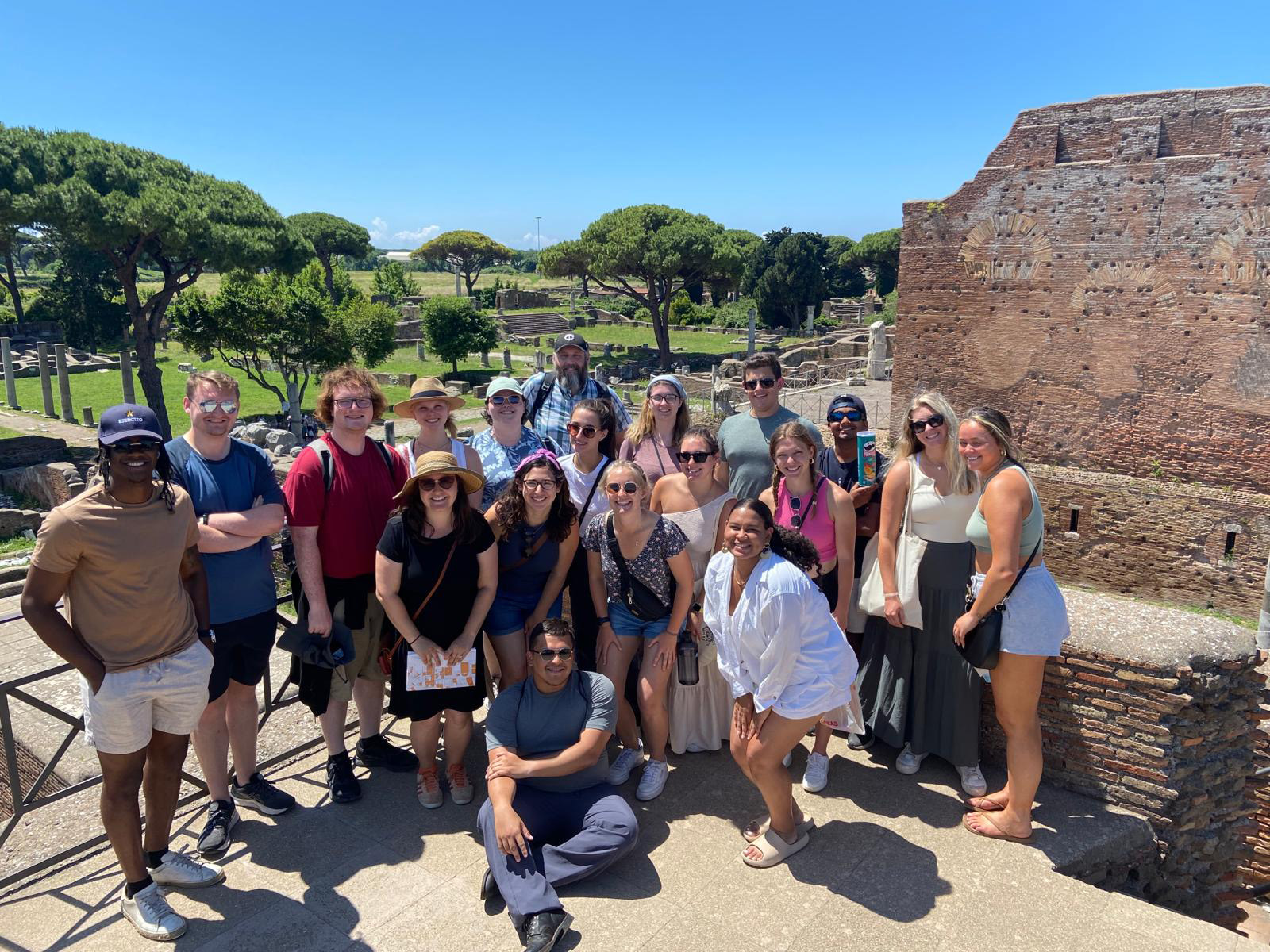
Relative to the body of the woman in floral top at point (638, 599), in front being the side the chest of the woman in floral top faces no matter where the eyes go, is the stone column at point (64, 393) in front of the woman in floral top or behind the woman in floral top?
behind

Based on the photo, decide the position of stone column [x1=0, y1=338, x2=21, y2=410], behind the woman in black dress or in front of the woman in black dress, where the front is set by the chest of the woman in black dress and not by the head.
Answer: behind

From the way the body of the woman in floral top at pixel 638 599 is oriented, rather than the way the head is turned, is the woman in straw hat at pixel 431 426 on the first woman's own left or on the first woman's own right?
on the first woman's own right

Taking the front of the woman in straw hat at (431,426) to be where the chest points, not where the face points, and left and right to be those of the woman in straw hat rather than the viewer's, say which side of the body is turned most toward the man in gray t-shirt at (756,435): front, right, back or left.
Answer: left

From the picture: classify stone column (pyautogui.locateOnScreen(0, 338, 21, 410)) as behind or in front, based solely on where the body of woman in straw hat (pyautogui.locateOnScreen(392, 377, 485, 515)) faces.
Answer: behind

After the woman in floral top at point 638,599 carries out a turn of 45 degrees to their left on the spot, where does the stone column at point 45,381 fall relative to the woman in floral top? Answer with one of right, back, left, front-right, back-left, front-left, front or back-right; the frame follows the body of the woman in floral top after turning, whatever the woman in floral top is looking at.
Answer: back

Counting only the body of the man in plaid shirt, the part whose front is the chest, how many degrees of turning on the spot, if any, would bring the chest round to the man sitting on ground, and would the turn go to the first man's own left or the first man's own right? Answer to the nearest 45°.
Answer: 0° — they already face them

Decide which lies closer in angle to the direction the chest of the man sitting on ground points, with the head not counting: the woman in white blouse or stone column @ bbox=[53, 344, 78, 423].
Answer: the woman in white blouse

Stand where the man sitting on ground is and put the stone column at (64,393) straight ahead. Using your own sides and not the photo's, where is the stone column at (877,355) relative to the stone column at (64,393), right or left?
right
